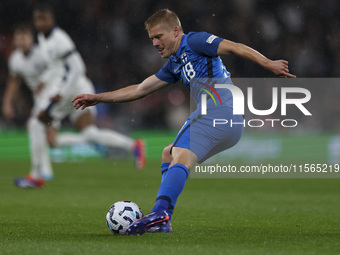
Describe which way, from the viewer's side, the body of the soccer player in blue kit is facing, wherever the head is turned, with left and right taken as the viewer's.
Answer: facing the viewer and to the left of the viewer

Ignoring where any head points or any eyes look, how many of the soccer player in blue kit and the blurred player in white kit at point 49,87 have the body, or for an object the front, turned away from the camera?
0

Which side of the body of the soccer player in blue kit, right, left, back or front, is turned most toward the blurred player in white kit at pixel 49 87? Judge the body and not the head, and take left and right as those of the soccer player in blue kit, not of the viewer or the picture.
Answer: right

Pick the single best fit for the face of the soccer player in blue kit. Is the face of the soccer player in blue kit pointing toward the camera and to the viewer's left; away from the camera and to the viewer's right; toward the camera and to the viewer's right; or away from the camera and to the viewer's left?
toward the camera and to the viewer's left
